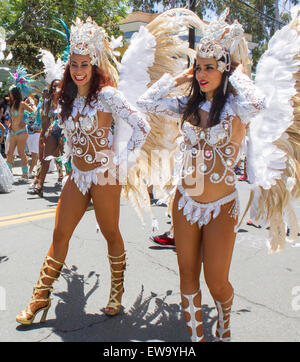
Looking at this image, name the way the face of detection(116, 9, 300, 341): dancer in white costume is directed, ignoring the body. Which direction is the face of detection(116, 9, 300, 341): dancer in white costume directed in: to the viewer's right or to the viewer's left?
to the viewer's left

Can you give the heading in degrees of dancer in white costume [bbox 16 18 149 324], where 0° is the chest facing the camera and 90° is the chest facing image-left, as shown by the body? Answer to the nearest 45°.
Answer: approximately 45°

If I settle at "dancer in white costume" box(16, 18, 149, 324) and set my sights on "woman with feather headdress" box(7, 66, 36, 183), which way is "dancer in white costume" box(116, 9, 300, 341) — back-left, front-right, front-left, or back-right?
back-right

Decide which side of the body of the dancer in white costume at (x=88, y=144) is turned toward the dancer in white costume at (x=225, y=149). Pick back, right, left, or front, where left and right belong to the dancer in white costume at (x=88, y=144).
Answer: left

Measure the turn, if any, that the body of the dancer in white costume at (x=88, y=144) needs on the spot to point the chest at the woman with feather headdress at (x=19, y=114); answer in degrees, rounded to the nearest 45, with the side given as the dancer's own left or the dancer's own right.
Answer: approximately 135° to the dancer's own right
